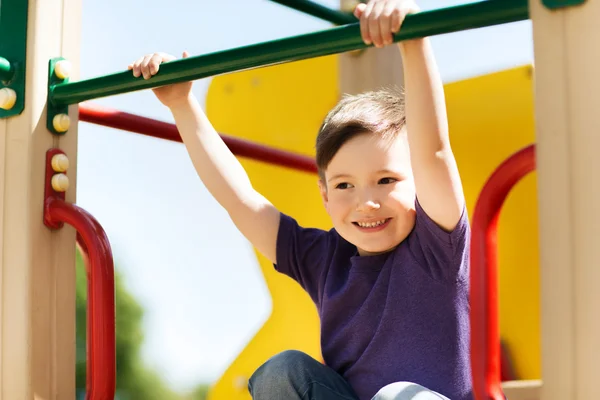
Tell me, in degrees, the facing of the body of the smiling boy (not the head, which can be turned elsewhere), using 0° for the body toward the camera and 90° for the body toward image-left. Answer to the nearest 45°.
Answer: approximately 45°

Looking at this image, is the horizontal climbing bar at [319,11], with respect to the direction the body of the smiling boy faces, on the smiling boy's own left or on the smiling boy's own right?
on the smiling boy's own right
